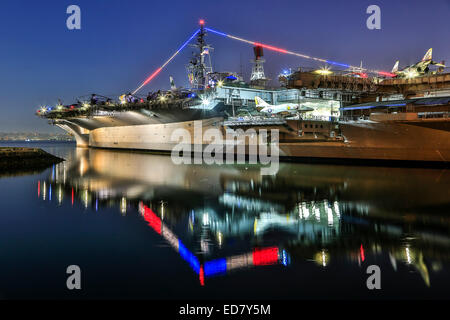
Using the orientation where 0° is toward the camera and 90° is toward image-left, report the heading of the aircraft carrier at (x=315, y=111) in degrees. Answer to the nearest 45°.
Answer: approximately 135°

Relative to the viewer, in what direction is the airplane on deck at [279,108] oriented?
to the viewer's right

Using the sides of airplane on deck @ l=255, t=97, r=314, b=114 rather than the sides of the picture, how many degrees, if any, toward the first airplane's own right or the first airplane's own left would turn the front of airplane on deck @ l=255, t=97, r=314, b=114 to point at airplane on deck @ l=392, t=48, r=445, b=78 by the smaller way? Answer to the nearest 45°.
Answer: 0° — it already faces it

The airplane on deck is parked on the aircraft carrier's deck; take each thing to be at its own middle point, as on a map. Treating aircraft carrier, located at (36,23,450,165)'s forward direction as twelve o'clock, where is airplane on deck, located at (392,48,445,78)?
The airplane on deck is roughly at 5 o'clock from the aircraft carrier.
